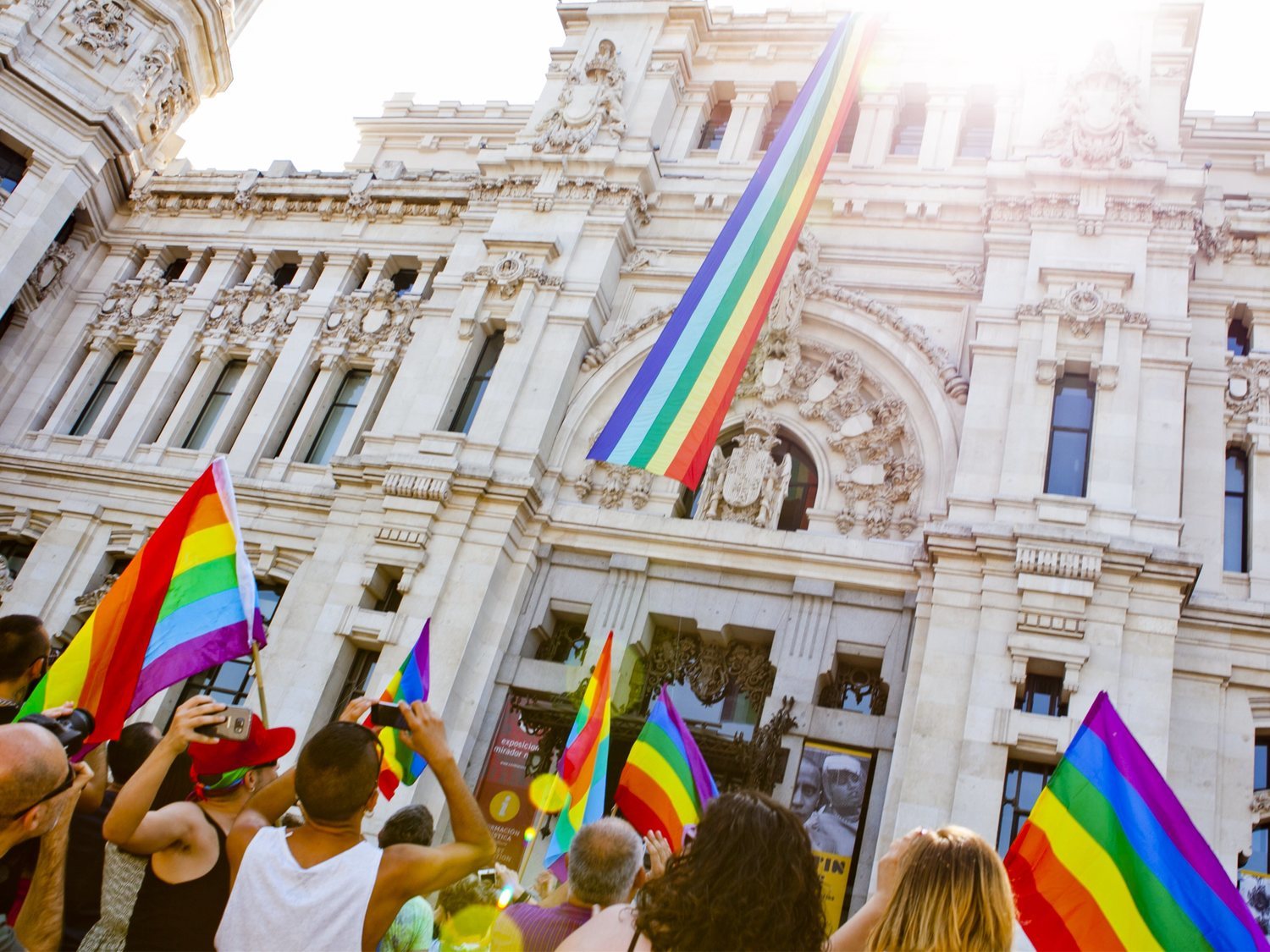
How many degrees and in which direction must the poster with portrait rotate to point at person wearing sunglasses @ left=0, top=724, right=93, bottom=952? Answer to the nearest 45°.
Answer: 0° — it already faces them

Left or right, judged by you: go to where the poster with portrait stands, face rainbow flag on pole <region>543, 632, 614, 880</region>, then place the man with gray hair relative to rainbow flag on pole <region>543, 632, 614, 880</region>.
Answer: left

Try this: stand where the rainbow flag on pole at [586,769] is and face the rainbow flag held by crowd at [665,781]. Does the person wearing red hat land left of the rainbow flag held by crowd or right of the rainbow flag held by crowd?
right

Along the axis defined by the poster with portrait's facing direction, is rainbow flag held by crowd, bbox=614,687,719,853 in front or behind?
in front

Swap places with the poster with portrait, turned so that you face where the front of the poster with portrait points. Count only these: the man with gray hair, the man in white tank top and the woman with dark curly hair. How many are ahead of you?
3

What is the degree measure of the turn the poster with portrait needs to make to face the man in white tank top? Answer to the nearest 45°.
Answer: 0° — it already faces them

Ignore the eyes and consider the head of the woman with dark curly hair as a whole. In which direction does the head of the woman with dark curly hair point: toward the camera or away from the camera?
away from the camera

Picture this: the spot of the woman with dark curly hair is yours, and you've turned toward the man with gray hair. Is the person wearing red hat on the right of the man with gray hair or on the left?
left

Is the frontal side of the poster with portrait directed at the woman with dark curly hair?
yes

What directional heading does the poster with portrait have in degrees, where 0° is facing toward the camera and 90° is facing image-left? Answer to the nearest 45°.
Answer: approximately 0°

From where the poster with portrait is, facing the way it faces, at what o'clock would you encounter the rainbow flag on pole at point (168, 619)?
The rainbow flag on pole is roughly at 1 o'clock from the poster with portrait.

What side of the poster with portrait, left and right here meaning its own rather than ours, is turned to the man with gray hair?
front
